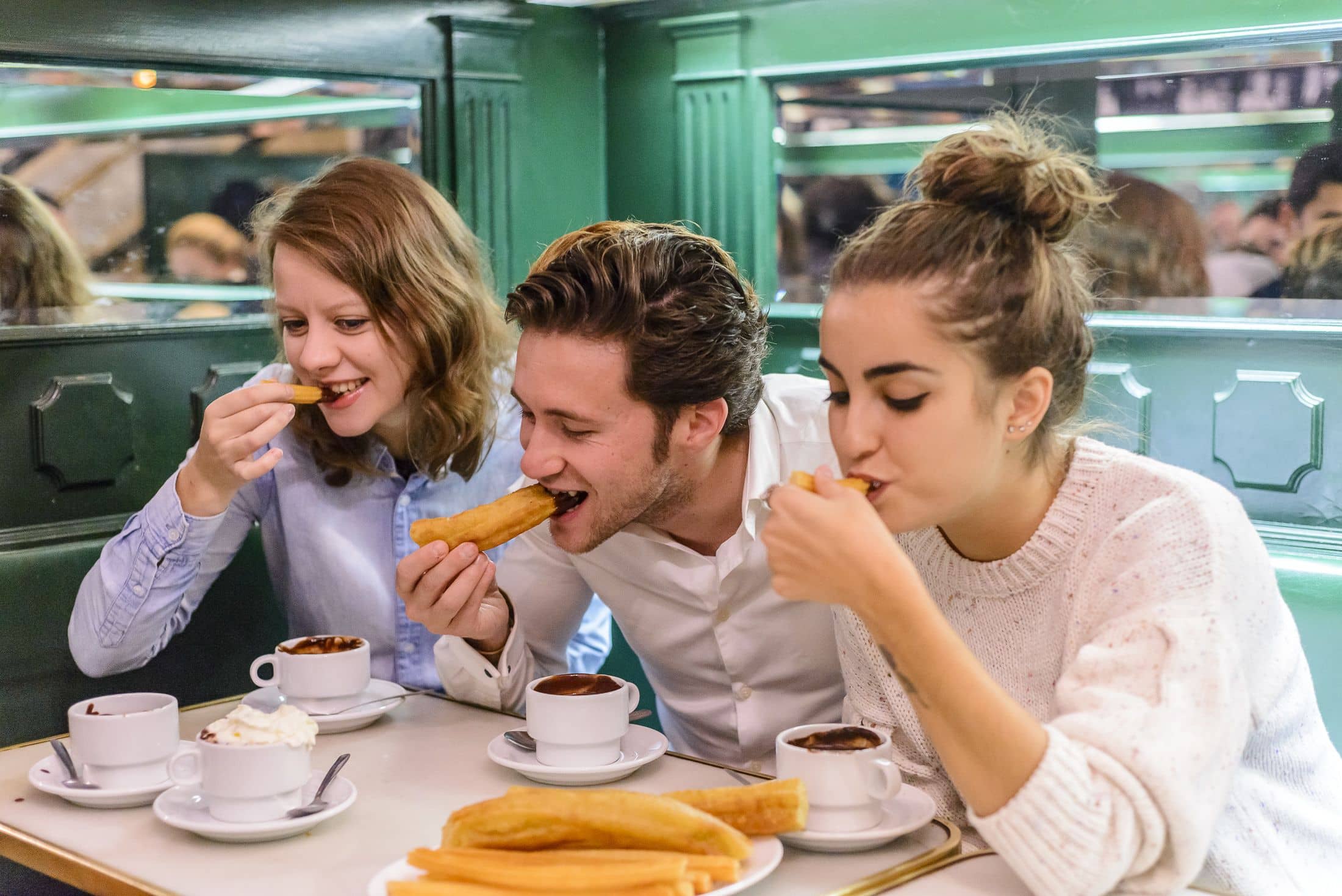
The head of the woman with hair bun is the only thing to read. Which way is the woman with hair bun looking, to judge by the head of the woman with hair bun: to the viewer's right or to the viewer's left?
to the viewer's left

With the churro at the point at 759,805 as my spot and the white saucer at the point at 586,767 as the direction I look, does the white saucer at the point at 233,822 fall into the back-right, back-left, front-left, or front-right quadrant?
front-left

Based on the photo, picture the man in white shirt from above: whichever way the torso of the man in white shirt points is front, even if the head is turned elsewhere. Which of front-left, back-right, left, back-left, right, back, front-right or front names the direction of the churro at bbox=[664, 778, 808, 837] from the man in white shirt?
front-left

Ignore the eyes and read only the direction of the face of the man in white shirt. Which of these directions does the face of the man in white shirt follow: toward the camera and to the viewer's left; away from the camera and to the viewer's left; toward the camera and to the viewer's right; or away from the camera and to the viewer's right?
toward the camera and to the viewer's left

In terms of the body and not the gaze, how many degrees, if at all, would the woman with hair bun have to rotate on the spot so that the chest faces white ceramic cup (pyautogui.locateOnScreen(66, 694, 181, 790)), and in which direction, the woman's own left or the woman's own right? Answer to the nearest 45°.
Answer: approximately 45° to the woman's own right

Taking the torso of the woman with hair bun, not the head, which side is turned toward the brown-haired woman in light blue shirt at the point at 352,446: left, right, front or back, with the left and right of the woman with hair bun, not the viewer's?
right

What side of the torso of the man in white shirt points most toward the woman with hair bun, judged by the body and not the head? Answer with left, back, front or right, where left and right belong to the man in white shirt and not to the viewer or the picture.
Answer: left

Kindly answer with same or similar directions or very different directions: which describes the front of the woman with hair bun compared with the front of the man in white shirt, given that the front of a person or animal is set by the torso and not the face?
same or similar directions

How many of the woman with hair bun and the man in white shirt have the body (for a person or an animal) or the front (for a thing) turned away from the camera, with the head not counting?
0

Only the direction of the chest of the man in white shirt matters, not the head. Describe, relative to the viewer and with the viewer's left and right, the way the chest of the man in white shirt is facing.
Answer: facing the viewer and to the left of the viewer

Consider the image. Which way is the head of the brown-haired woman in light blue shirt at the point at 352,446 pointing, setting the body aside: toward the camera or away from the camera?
toward the camera
